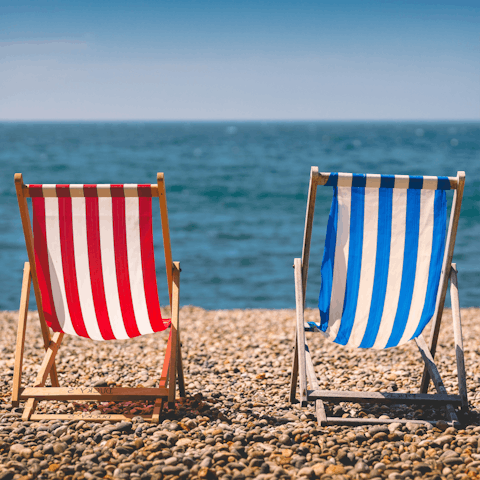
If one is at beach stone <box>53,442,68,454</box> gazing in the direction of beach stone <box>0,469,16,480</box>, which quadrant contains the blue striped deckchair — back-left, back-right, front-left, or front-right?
back-left

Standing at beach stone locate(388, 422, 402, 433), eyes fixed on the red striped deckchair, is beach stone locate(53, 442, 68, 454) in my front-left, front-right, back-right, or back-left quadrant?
front-left

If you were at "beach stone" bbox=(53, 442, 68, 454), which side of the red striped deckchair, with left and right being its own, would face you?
back

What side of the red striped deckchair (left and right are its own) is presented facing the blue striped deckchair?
right

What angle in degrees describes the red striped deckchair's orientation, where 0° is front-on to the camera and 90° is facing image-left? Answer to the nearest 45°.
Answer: approximately 180°

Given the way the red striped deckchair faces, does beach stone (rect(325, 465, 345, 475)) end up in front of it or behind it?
behind

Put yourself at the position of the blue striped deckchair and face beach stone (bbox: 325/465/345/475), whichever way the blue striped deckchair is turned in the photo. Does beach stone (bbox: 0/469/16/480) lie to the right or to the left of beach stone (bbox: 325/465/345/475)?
right

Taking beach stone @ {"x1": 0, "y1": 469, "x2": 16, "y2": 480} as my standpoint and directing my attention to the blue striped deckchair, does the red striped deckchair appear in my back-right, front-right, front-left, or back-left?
front-left

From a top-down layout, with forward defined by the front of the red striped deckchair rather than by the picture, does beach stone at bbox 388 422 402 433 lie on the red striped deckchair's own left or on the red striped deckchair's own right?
on the red striped deckchair's own right

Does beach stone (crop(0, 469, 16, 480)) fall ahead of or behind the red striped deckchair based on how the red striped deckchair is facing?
behind
